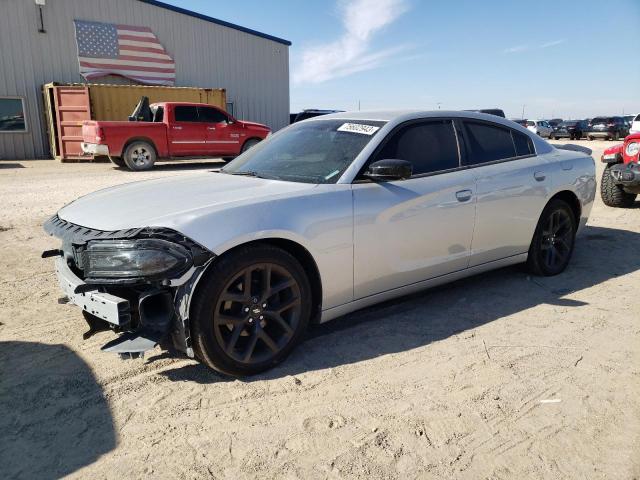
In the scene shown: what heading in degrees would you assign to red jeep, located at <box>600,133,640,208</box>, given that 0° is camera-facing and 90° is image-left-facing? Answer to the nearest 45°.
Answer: approximately 45°

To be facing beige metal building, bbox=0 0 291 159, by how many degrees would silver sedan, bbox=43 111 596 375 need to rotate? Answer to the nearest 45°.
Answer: approximately 90° to its right

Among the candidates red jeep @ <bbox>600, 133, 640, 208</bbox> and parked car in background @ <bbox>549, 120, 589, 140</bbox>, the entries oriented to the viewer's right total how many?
0

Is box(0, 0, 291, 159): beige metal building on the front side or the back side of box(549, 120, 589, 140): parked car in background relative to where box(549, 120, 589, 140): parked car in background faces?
on the front side

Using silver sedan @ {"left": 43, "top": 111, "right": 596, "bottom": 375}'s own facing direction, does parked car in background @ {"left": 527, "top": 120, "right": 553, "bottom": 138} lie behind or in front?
behind

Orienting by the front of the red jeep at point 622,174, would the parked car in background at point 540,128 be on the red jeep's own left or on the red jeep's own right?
on the red jeep's own right

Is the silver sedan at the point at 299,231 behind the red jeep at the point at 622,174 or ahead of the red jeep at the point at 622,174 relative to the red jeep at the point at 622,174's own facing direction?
ahead

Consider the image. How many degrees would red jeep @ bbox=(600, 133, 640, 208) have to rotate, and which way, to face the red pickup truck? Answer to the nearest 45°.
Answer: approximately 45° to its right

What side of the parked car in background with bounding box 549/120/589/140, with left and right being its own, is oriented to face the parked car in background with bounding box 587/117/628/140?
left
